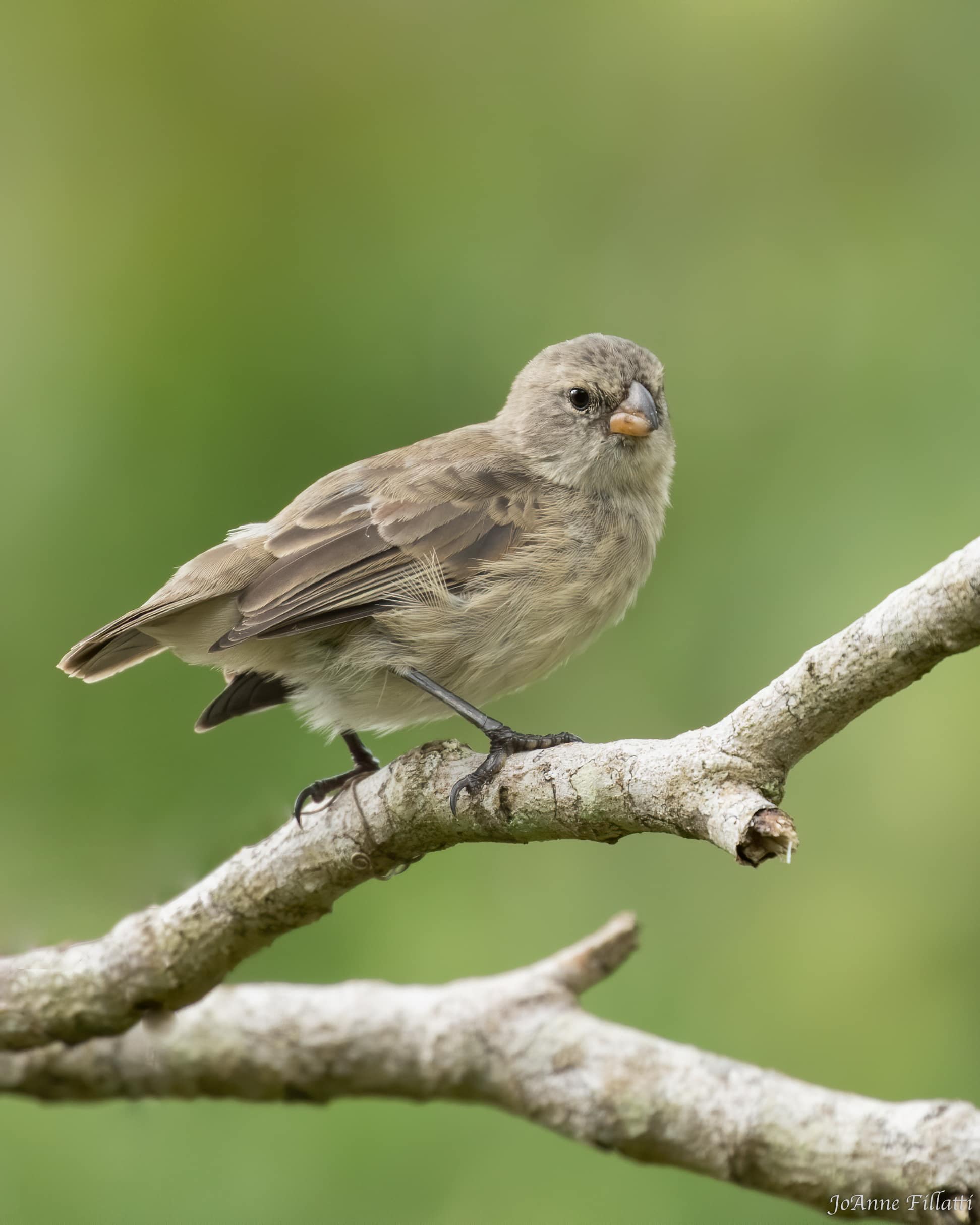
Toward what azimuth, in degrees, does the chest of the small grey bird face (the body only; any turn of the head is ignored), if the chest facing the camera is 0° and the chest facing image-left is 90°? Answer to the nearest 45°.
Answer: approximately 270°
